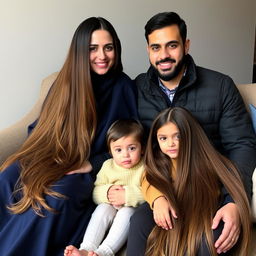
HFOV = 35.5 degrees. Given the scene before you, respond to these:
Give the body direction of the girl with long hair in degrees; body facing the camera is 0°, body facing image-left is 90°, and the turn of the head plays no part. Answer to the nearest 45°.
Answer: approximately 45°
